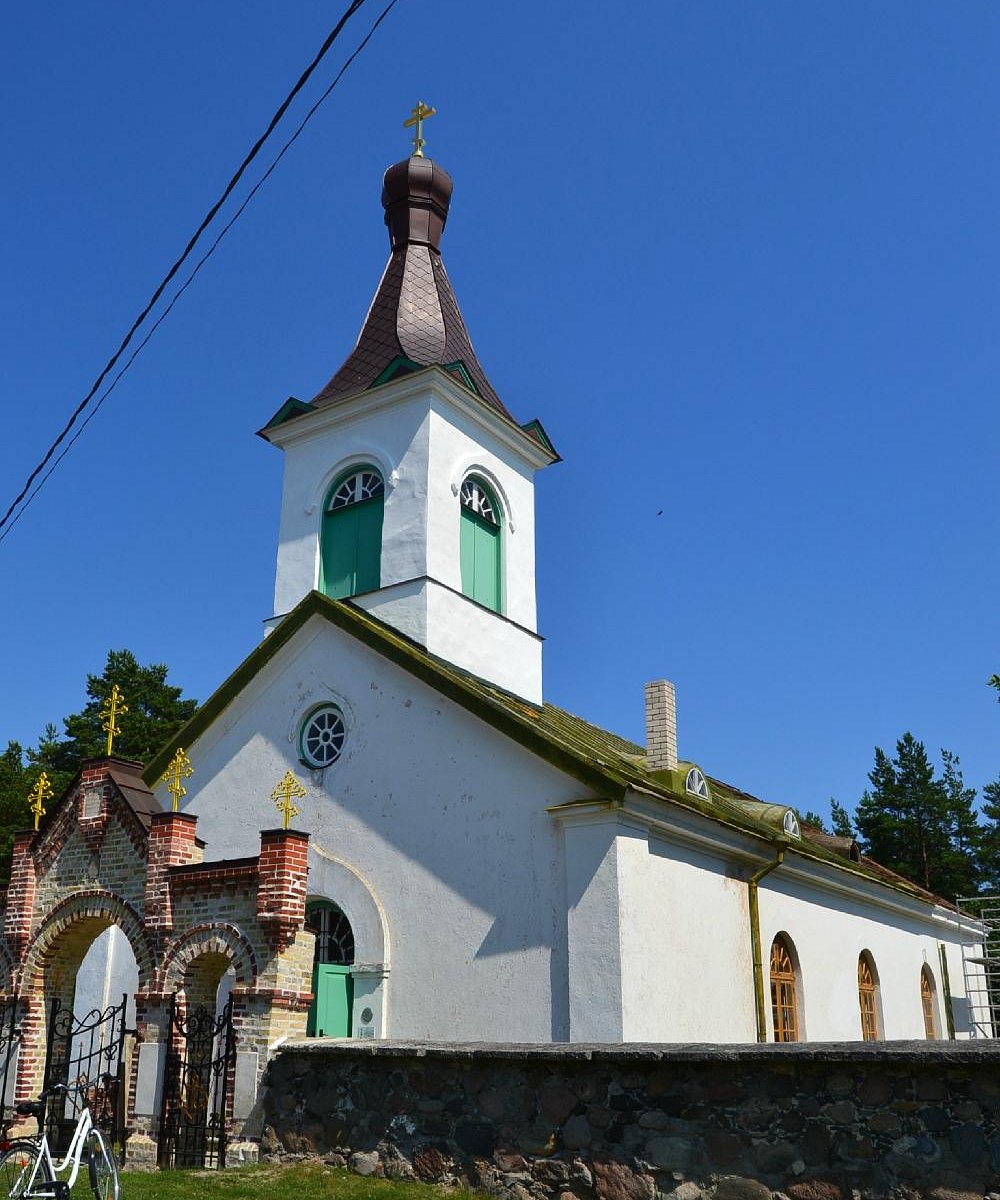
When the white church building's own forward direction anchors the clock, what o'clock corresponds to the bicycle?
The bicycle is roughly at 11 o'clock from the white church building.

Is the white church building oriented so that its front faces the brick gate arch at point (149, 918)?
yes

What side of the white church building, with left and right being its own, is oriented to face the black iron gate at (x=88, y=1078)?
front

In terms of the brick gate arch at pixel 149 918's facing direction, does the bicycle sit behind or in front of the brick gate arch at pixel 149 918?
in front

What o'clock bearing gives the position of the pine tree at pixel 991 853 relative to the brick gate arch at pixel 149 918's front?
The pine tree is roughly at 6 o'clock from the brick gate arch.

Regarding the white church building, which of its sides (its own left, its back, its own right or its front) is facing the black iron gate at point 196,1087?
front

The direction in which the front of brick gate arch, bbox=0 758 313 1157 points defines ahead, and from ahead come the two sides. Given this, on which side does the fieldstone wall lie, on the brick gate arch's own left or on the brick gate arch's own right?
on the brick gate arch's own left

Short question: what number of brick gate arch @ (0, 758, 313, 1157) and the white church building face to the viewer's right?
0

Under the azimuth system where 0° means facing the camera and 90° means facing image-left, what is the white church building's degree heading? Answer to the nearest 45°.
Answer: approximately 45°

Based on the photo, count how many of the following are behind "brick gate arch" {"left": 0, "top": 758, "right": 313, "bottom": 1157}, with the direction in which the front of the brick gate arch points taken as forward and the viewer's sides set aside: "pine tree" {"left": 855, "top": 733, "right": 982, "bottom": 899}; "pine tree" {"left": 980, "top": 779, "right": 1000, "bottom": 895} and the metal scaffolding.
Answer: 3

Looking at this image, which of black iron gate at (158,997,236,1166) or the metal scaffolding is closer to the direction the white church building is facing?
the black iron gate

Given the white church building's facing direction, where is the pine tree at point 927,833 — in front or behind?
behind

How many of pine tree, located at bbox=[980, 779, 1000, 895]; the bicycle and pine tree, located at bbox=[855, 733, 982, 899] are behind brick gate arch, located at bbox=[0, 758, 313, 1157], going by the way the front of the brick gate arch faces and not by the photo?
2

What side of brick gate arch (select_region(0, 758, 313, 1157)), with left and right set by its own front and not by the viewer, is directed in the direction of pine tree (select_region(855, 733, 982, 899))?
back
